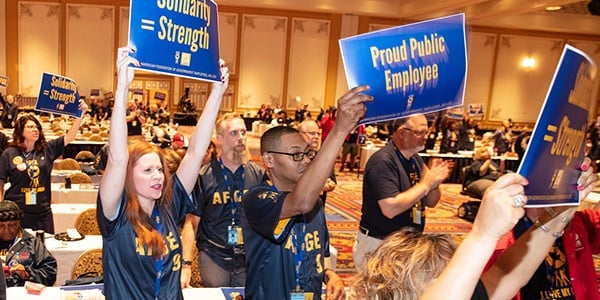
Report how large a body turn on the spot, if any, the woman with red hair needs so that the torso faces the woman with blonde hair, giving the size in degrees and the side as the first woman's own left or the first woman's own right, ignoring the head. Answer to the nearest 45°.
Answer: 0° — they already face them

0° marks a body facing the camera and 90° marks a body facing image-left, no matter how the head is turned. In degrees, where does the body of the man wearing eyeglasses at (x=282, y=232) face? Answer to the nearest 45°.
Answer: approximately 315°

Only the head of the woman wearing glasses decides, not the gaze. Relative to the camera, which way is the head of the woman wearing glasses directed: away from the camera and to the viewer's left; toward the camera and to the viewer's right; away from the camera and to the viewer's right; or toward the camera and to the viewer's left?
toward the camera and to the viewer's right

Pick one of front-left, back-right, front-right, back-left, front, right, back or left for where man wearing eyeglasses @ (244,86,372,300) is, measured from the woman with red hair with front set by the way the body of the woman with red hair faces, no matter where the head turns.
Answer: front-left

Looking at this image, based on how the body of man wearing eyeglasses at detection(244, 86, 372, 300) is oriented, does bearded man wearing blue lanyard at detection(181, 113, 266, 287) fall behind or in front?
behind

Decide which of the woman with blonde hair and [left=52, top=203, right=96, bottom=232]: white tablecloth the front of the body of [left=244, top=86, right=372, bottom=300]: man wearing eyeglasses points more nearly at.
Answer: the woman with blonde hair

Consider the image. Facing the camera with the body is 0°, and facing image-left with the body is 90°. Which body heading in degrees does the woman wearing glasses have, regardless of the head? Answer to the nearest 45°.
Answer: approximately 315°

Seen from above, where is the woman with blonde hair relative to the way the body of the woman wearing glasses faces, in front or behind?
in front

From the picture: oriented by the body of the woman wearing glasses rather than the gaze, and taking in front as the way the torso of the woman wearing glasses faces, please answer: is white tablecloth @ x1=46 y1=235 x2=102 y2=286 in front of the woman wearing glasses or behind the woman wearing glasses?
in front
